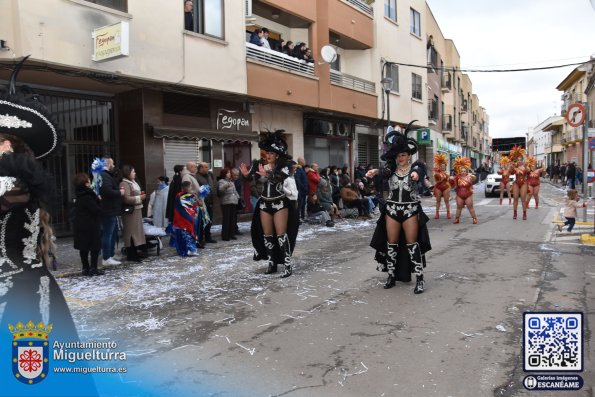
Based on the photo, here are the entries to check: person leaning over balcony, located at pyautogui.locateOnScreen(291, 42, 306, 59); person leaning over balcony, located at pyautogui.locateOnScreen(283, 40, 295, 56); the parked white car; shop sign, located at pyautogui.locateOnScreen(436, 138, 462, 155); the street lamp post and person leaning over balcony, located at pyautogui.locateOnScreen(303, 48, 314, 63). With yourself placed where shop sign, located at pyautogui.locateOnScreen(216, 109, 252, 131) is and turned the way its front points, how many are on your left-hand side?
6

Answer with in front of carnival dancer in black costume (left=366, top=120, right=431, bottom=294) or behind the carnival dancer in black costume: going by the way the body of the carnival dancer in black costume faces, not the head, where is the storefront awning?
behind

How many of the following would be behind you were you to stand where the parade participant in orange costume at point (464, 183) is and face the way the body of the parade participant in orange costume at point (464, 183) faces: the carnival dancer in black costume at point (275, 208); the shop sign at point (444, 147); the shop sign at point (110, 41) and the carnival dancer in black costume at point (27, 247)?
1

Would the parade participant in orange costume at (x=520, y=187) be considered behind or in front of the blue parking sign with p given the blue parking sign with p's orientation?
in front

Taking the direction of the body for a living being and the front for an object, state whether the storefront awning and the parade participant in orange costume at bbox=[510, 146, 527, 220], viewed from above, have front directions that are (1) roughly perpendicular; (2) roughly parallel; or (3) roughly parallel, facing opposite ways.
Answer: roughly perpendicular

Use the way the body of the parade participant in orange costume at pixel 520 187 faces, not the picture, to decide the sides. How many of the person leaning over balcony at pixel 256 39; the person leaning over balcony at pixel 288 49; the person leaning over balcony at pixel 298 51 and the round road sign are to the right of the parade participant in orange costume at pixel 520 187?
3

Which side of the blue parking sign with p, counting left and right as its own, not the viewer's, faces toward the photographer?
front

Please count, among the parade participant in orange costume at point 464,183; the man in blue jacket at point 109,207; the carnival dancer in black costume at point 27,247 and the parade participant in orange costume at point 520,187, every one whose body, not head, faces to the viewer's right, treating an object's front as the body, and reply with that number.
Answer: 1

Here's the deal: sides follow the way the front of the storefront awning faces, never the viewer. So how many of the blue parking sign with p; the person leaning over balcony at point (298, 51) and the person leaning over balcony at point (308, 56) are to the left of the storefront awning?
3

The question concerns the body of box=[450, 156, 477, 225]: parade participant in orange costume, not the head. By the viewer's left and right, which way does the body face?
facing the viewer

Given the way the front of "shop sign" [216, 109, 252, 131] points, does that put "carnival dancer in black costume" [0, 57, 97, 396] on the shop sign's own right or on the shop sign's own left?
on the shop sign's own right
